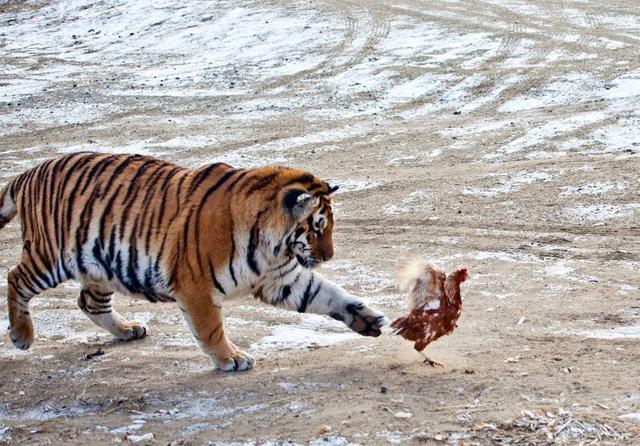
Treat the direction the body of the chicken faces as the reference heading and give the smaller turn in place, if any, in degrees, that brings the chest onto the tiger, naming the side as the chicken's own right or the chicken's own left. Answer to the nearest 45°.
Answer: approximately 180°

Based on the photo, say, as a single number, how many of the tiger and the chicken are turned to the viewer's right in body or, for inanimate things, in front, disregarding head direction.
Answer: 2

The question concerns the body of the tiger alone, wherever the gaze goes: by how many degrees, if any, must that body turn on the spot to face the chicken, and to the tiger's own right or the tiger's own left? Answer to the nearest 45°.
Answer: approximately 45° to the tiger's own right

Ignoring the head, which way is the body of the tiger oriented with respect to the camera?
to the viewer's right

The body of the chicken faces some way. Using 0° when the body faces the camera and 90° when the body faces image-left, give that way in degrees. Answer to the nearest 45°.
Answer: approximately 270°
